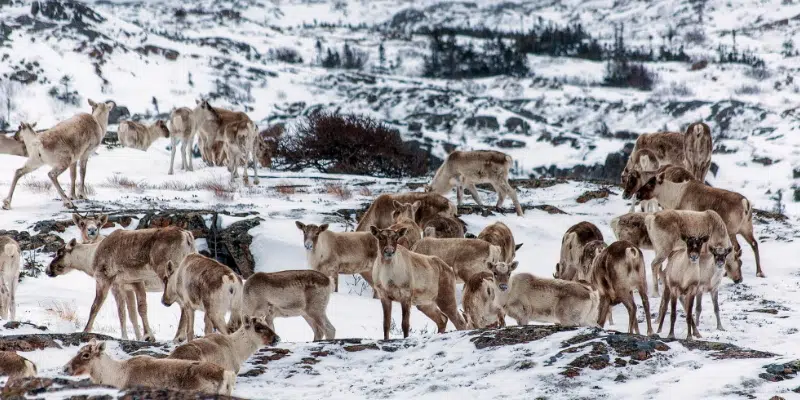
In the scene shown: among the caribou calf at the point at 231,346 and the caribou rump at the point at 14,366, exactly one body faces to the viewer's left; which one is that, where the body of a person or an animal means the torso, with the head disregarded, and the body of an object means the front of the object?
the caribou rump at the point at 14,366

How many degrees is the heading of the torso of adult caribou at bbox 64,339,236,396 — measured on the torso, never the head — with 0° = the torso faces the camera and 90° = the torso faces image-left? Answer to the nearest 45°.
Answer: approximately 90°

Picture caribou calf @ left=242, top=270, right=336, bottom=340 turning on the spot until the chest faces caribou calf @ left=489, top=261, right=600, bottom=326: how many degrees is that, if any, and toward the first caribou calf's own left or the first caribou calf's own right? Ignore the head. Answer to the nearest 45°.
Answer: approximately 180°

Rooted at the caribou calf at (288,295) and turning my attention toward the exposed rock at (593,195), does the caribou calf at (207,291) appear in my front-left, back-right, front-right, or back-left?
back-left

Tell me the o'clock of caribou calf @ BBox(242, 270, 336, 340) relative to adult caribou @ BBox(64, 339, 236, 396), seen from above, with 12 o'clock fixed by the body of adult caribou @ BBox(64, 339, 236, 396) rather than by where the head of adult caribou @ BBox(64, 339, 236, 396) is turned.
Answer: caribou calf @ BBox(242, 270, 336, 340) is roughly at 4 o'clock from adult caribou @ BBox(64, 339, 236, 396).

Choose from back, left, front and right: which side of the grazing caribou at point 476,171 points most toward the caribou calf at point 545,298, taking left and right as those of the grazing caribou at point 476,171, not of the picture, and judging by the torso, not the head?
left

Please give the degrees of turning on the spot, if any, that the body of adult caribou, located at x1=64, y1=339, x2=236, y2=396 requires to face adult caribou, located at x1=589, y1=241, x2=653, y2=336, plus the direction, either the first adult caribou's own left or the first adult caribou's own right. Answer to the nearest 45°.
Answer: approximately 180°

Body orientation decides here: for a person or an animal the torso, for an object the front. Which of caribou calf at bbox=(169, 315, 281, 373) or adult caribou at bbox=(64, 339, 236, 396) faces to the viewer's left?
adult caribou at bbox=(64, 339, 236, 396)
